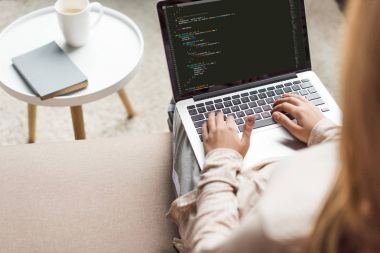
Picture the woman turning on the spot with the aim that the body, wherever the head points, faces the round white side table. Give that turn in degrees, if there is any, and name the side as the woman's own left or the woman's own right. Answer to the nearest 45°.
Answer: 0° — they already face it

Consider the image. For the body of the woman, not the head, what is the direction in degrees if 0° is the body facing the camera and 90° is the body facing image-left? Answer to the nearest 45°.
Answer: approximately 135°

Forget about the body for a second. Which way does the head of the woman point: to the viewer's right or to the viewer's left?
to the viewer's left
